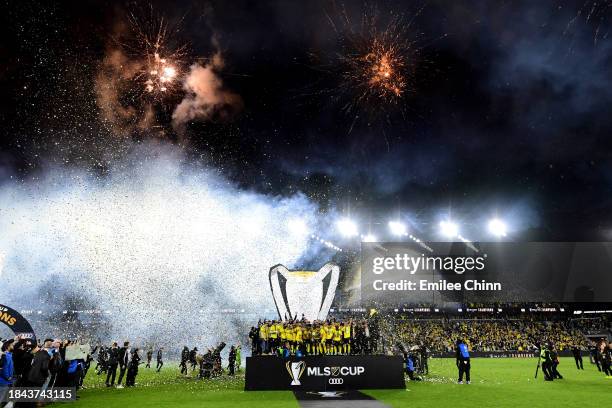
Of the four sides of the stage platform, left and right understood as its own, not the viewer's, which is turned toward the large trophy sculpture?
back

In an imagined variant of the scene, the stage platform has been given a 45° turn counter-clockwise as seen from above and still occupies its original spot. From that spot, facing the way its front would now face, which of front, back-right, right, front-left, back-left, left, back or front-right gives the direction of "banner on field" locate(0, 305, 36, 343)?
back-right

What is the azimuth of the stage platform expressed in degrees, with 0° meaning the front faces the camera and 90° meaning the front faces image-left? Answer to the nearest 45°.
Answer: approximately 0°

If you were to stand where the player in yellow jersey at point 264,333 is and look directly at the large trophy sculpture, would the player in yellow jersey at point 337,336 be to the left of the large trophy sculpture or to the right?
right
